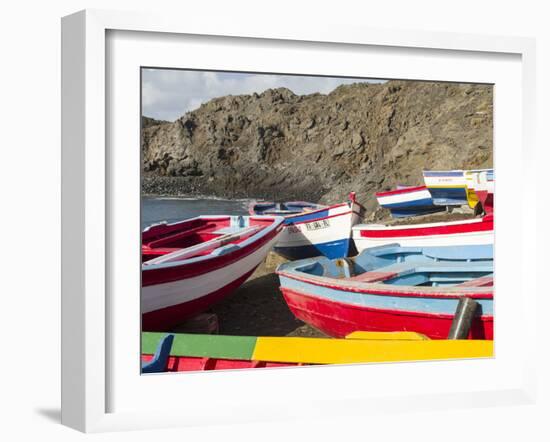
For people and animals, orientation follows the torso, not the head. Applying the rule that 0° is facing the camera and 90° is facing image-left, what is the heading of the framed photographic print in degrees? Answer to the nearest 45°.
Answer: approximately 315°
